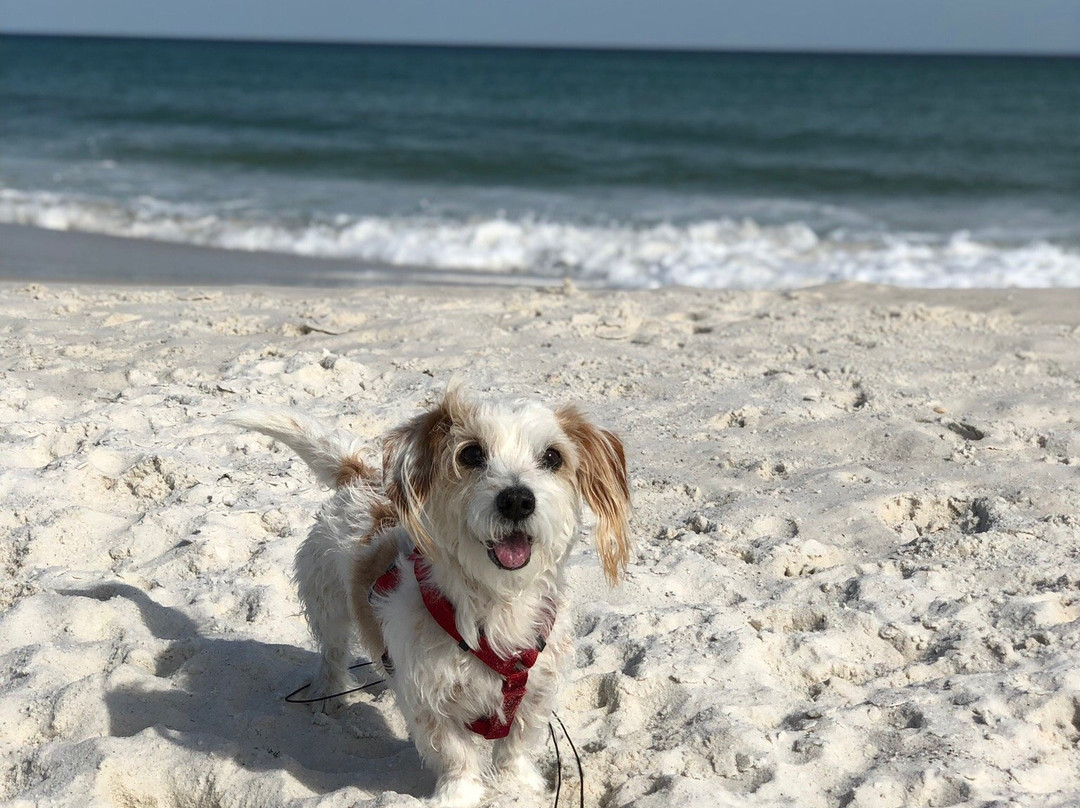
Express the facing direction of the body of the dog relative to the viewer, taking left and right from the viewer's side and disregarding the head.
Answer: facing the viewer and to the right of the viewer
